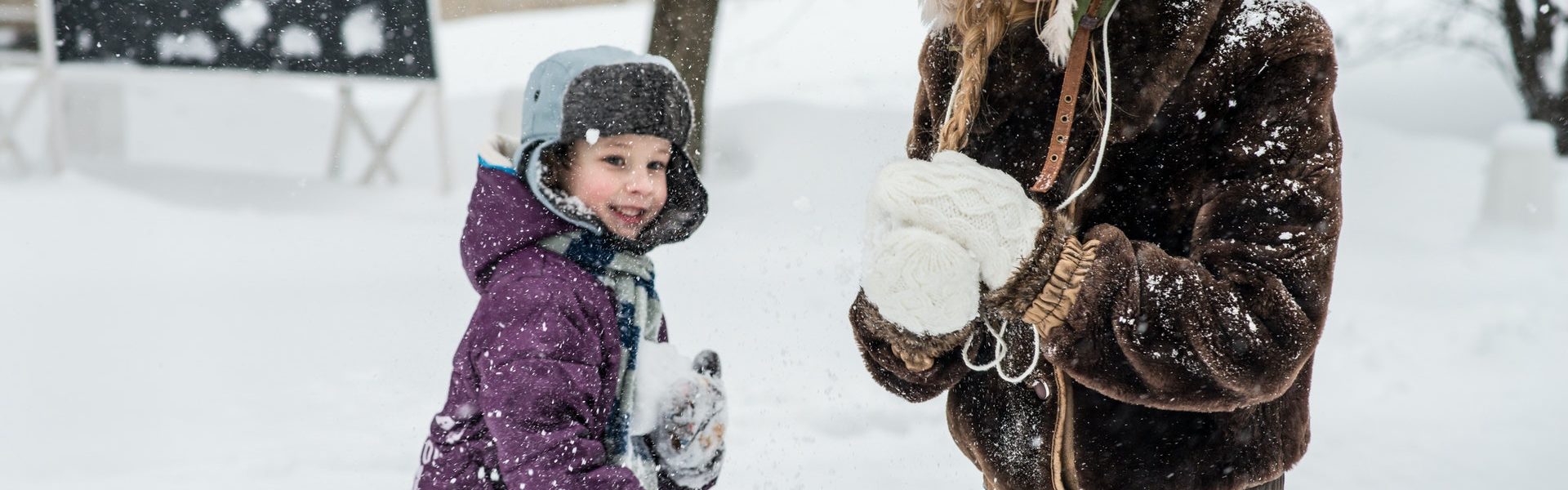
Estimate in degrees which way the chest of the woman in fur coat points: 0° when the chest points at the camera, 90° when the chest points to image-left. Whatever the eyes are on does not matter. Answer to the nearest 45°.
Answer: approximately 45°

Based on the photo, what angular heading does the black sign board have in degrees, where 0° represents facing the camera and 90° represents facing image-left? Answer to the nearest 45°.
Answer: approximately 0°

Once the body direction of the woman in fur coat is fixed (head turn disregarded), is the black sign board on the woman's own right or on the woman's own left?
on the woman's own right

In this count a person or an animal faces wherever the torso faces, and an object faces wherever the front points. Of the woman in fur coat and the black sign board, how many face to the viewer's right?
0

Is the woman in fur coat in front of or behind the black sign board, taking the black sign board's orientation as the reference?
in front

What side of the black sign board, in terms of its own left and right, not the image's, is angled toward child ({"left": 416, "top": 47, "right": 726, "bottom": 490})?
front
